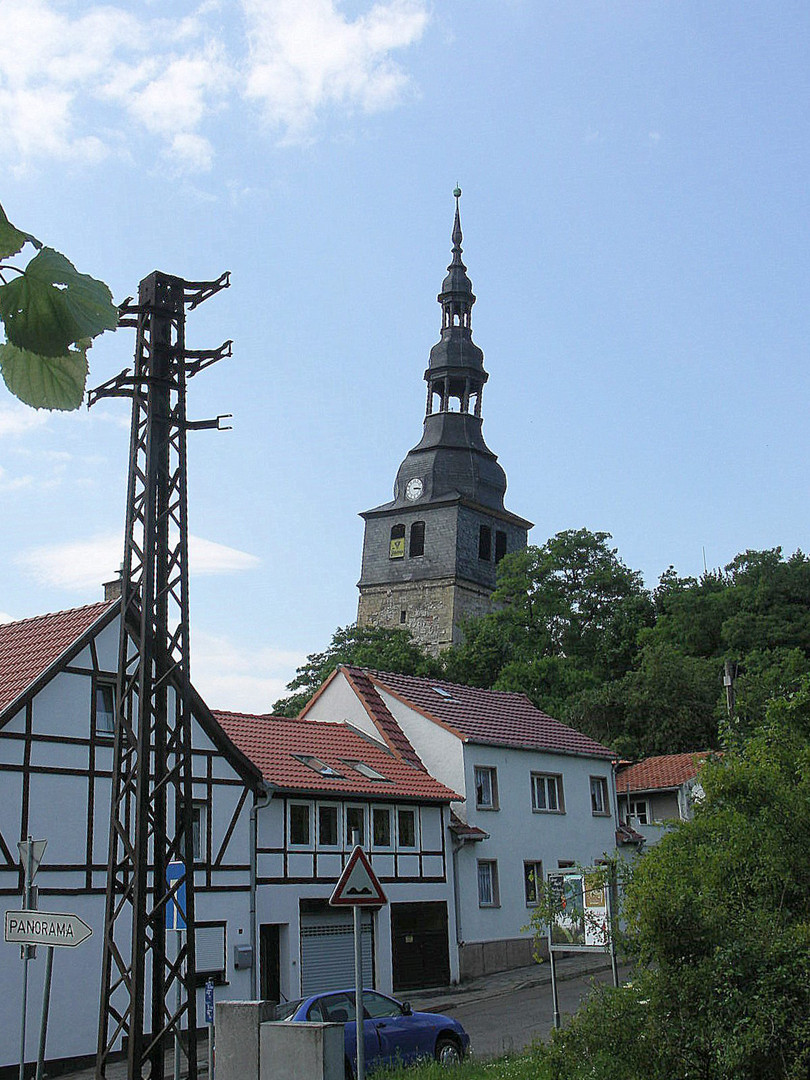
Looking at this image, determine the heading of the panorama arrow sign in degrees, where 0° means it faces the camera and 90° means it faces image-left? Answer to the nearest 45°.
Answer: approximately 0°

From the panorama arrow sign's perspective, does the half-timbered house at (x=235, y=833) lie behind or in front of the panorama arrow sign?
behind

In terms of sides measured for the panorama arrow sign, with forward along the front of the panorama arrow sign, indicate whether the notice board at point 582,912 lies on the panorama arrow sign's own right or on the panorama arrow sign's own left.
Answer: on the panorama arrow sign's own left

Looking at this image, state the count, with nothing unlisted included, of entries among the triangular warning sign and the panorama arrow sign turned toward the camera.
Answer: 2

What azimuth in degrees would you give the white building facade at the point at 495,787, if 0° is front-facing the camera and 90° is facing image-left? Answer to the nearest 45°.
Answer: approximately 315°

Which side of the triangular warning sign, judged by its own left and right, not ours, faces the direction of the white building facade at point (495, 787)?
back

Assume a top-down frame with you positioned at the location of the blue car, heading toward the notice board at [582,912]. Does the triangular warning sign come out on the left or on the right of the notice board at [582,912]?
right
